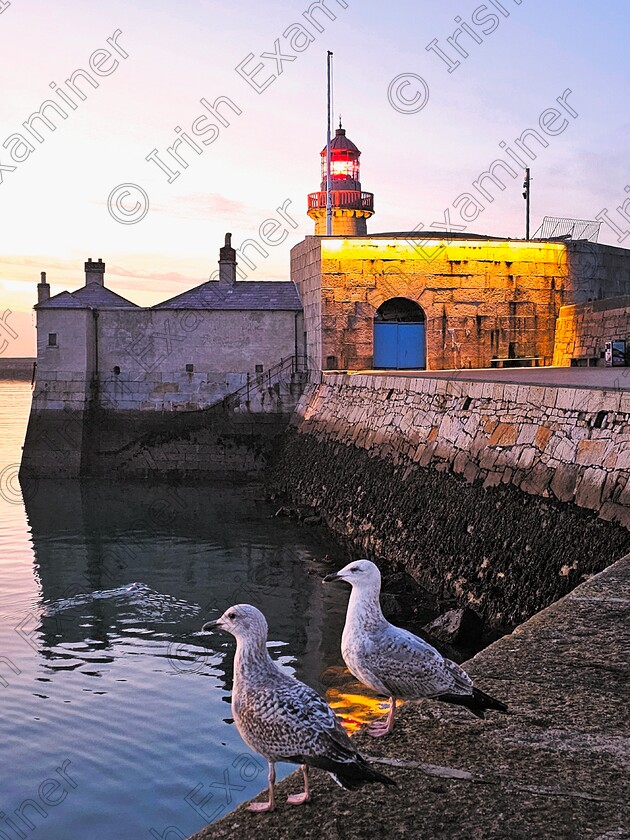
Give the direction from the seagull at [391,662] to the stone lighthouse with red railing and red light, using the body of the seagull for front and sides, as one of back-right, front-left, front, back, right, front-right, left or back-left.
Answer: right

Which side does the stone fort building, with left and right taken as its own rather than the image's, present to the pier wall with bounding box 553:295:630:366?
left

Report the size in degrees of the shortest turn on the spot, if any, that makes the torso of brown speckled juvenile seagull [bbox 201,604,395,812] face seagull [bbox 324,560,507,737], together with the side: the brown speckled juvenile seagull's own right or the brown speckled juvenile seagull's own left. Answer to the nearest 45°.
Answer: approximately 135° to the brown speckled juvenile seagull's own right

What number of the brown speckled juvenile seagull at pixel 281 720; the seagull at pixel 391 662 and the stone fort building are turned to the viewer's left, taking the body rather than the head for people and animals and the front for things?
2

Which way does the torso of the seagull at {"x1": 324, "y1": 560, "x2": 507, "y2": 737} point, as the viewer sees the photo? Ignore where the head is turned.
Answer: to the viewer's left

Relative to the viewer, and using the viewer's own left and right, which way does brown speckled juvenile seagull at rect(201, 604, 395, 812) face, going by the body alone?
facing to the left of the viewer

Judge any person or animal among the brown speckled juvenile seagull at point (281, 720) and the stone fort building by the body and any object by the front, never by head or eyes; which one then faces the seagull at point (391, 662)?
the stone fort building

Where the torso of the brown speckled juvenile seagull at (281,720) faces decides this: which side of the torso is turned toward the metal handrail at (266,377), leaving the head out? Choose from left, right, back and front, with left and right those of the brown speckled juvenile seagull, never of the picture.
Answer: right

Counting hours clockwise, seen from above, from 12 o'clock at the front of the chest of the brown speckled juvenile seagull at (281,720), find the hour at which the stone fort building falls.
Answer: The stone fort building is roughly at 3 o'clock from the brown speckled juvenile seagull.

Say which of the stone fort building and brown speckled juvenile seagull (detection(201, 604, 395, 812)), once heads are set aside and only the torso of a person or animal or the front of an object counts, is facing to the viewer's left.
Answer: the brown speckled juvenile seagull

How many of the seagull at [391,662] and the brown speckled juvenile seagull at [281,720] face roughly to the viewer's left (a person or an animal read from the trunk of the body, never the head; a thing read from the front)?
2

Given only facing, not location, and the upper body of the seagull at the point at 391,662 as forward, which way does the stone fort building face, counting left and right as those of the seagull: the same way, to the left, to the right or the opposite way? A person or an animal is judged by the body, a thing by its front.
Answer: to the left

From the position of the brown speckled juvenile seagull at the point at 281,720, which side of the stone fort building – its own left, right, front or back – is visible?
front

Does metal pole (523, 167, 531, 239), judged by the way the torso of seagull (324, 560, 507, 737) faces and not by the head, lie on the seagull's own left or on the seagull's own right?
on the seagull's own right

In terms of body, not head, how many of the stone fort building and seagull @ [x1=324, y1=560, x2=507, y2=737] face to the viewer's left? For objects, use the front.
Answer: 1
